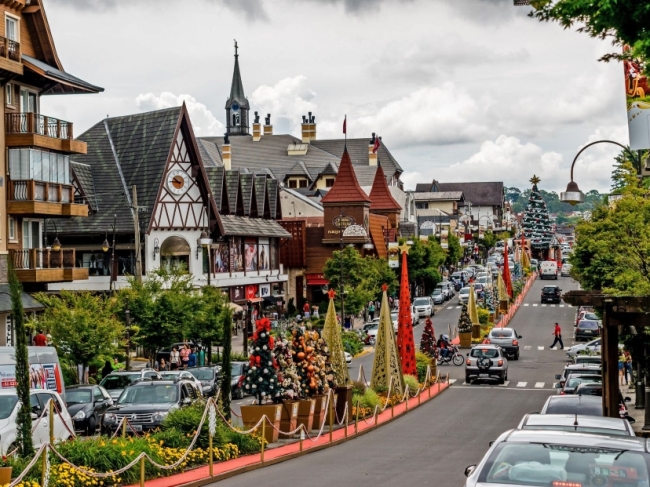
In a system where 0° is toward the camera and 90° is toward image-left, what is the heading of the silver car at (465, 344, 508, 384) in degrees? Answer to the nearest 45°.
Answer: approximately 180°

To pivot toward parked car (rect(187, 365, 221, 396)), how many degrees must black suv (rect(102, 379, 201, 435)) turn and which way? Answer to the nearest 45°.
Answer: approximately 135° to its right

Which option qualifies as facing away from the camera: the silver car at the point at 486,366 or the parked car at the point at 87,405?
the silver car

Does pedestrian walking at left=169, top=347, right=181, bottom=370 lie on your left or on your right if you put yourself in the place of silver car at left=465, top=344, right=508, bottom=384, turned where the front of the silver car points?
on your left

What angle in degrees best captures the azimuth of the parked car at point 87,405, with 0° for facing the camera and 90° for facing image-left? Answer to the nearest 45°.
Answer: approximately 45°

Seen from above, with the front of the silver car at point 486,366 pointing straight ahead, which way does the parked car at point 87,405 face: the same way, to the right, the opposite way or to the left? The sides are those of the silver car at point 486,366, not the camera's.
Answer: the opposite way

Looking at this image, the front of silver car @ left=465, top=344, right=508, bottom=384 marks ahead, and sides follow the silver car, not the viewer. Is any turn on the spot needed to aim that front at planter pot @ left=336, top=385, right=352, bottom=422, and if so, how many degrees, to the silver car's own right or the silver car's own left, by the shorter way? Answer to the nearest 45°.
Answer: approximately 180°

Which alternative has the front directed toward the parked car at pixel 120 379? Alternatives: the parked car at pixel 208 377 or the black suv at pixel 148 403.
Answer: the parked car at pixel 208 377

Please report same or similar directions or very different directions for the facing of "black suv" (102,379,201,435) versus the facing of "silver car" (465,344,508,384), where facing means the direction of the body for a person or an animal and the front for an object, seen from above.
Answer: very different directions
